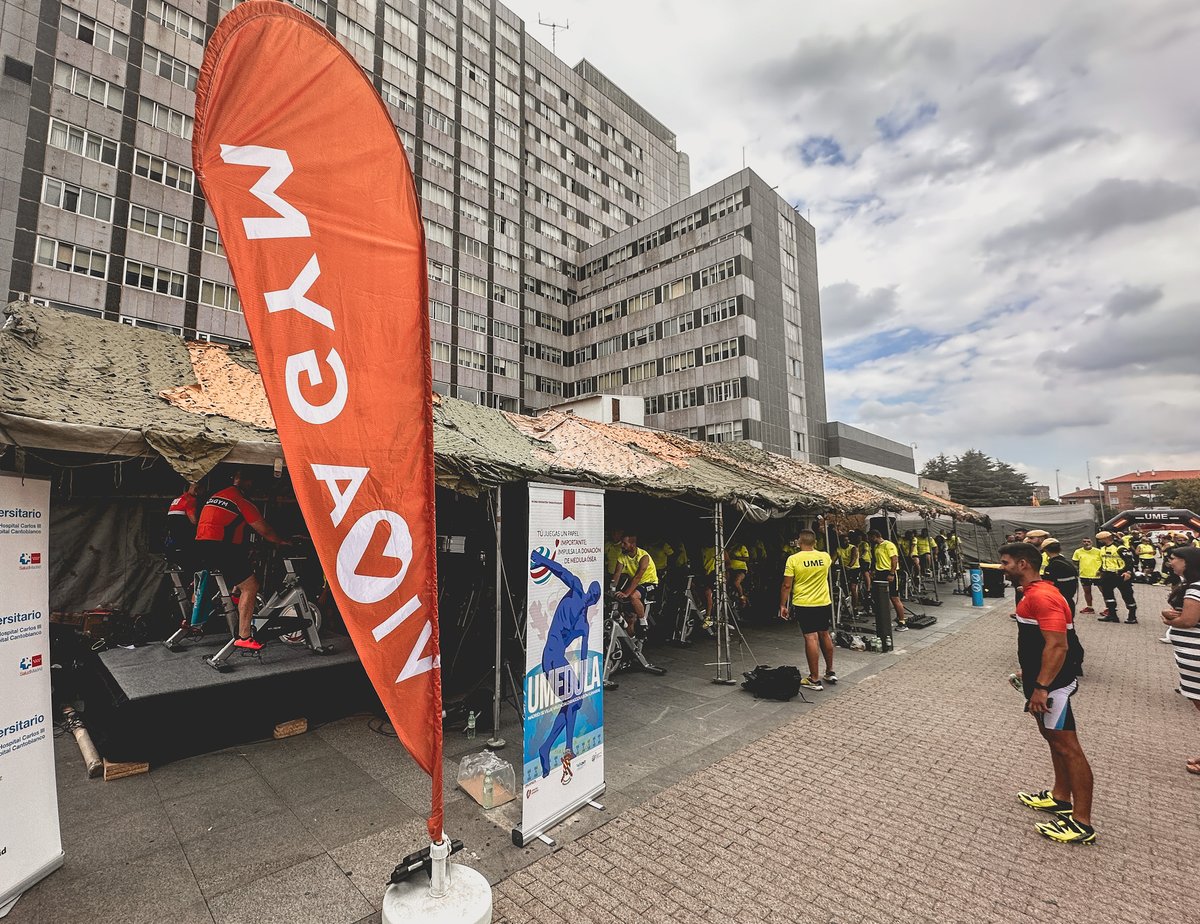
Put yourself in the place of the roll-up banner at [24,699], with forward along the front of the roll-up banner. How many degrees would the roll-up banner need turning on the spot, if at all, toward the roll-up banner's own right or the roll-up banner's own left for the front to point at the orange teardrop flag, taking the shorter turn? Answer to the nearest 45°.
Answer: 0° — it already faces it

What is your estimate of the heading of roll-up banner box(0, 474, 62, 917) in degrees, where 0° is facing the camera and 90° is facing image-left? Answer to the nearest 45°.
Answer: approximately 315°

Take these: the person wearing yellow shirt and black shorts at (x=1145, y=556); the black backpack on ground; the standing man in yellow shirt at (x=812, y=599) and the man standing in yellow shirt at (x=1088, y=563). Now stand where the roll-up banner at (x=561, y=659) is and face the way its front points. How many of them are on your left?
4

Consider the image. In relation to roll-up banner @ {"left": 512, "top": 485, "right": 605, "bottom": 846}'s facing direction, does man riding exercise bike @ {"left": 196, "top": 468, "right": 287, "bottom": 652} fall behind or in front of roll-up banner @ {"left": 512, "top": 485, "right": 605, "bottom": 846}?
behind

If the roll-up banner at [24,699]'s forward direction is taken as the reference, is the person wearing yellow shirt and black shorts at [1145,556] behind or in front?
in front

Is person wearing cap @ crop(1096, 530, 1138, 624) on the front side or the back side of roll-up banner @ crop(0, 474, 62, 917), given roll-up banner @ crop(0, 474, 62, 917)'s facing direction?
on the front side

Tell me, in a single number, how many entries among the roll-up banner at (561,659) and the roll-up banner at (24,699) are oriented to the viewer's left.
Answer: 0

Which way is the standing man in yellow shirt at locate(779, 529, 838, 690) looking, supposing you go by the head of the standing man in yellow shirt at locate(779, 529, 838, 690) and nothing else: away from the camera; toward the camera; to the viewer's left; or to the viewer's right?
away from the camera

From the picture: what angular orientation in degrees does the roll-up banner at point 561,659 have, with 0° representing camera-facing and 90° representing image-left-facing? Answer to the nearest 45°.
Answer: approximately 315°

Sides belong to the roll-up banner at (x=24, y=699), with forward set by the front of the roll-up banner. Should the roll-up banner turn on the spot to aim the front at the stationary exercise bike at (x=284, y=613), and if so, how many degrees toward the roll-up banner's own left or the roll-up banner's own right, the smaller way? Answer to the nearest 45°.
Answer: approximately 90° to the roll-up banner's own left

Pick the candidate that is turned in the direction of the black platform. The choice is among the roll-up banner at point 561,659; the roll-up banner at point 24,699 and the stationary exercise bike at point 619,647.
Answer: the stationary exercise bike

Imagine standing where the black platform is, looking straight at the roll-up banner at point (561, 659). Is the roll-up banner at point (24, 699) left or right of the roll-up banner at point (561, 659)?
right

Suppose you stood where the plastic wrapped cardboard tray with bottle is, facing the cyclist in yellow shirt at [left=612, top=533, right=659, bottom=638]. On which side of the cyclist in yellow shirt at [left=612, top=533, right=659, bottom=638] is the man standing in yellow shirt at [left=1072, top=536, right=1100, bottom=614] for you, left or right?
right

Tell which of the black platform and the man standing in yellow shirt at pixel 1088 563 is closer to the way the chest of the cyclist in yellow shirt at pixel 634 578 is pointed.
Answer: the black platform

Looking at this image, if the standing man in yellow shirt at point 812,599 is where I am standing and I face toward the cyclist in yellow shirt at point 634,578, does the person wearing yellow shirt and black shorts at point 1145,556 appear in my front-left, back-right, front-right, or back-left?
back-right
